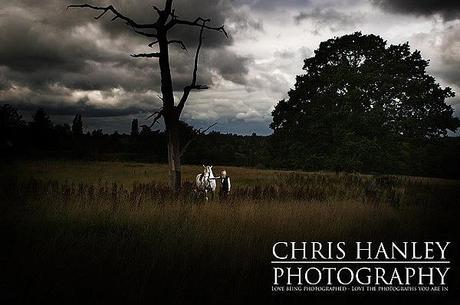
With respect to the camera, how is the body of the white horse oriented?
toward the camera

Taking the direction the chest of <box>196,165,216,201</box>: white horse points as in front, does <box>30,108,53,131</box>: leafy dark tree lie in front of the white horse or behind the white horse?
behind
